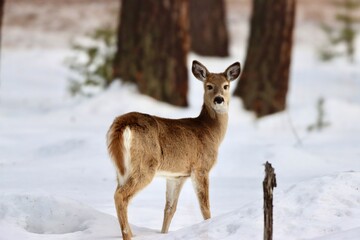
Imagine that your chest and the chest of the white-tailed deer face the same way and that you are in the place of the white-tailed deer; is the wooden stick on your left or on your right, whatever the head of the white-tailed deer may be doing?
on your right

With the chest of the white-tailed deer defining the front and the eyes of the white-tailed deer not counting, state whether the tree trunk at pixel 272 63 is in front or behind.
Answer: in front

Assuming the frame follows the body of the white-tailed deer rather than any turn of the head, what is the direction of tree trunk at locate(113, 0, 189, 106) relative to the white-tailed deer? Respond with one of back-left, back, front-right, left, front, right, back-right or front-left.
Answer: front-left

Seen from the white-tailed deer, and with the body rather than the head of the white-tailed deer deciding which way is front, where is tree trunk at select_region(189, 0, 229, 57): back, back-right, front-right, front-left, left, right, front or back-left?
front-left

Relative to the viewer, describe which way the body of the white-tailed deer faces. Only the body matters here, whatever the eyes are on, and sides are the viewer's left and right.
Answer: facing away from the viewer and to the right of the viewer

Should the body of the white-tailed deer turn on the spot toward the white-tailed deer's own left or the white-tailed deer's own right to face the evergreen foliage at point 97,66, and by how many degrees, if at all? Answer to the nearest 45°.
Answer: approximately 45° to the white-tailed deer's own left
